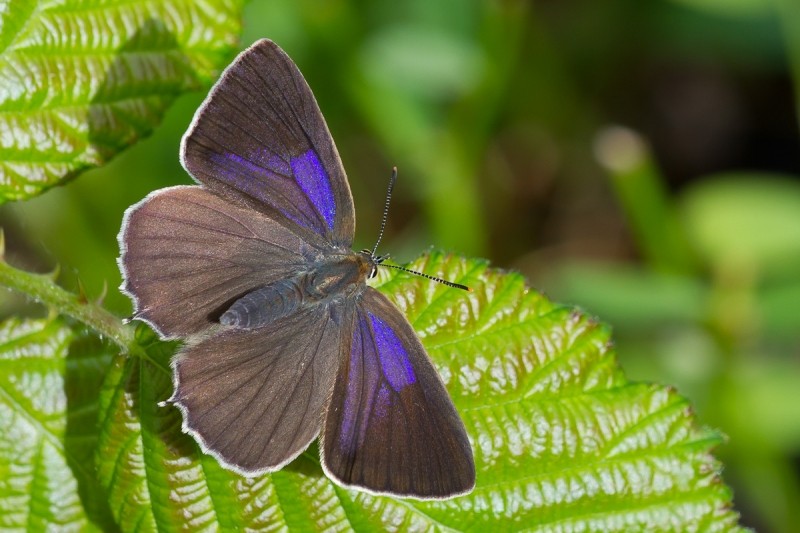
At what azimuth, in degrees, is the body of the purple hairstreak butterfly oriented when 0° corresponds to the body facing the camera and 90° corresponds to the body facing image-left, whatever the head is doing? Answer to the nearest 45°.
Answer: approximately 270°
